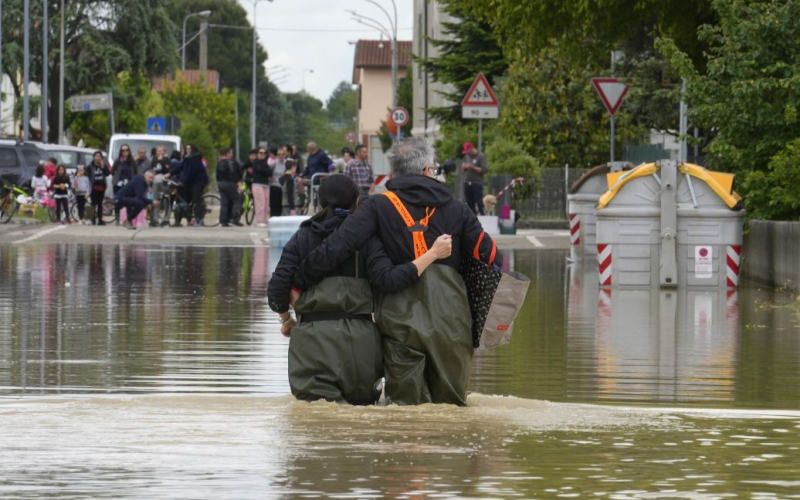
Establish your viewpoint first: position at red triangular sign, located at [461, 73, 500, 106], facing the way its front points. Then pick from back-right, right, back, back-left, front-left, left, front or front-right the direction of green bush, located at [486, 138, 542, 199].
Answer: back

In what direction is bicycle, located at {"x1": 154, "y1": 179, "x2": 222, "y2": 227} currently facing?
to the viewer's left

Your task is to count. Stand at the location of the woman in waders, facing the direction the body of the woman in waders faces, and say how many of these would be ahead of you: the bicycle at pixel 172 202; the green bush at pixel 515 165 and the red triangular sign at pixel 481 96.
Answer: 3

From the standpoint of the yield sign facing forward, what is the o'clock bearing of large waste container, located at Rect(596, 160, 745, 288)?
The large waste container is roughly at 12 o'clock from the yield sign.

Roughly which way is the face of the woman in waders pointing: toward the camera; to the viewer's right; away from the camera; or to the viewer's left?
away from the camera

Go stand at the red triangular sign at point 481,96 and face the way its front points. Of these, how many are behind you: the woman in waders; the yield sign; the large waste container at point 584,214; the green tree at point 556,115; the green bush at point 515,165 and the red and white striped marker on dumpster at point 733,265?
2

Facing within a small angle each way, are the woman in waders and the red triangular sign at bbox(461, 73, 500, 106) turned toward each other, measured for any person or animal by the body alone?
yes

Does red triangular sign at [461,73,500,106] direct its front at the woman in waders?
yes

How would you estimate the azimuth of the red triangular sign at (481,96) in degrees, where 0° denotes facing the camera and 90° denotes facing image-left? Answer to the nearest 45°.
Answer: approximately 0°

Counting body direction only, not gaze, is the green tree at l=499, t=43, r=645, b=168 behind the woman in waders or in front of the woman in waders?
in front

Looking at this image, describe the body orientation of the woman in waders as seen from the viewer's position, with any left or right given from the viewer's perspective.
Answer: facing away from the viewer

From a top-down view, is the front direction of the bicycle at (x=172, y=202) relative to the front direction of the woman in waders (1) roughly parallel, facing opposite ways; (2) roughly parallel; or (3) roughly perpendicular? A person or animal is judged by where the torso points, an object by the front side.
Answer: roughly perpendicular
